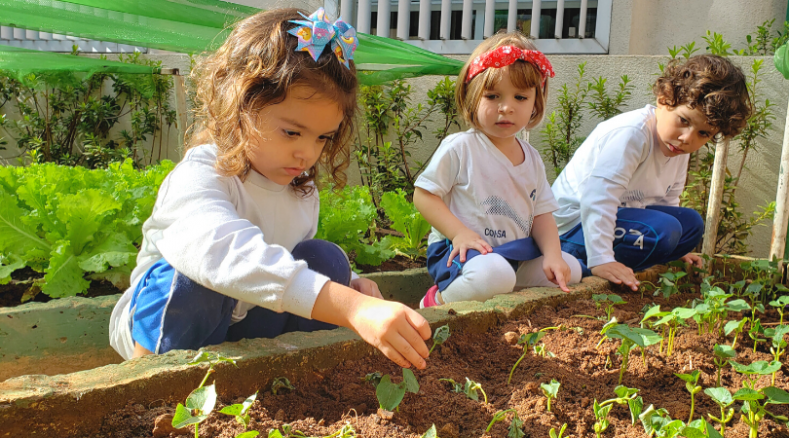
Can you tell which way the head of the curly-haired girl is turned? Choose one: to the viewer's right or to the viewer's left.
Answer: to the viewer's right

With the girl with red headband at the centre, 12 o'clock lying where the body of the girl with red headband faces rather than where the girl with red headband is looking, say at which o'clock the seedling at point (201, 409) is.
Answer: The seedling is roughly at 2 o'clock from the girl with red headband.

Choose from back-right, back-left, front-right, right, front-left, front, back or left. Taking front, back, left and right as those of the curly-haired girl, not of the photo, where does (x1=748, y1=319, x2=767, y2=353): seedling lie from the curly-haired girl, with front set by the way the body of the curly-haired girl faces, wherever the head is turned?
front-left

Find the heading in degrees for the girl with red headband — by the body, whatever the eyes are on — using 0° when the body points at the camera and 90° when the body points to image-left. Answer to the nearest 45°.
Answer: approximately 315°

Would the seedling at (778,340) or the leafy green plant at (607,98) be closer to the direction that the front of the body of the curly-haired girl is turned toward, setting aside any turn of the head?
the seedling

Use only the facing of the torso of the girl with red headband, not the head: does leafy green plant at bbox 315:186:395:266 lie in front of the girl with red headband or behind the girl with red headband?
behind

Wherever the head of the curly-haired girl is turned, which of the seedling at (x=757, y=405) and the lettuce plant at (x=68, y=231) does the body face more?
the seedling
